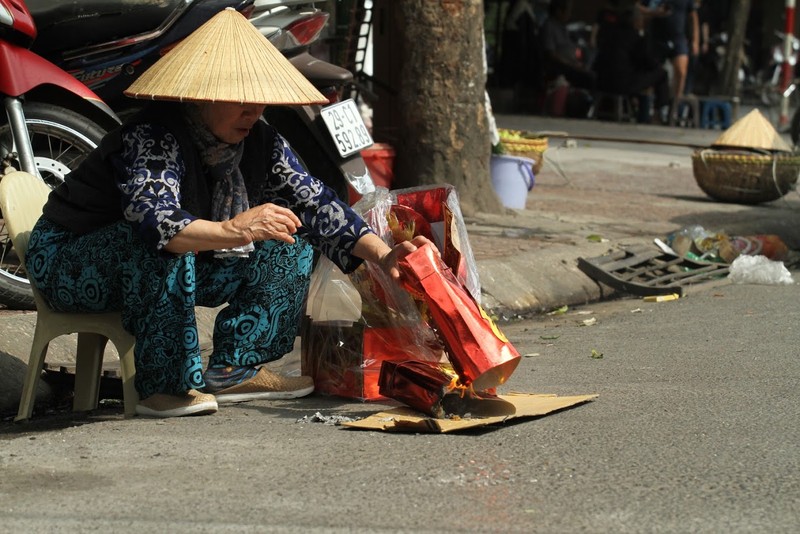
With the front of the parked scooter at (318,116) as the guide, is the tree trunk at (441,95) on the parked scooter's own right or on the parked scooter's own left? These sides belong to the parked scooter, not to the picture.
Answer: on the parked scooter's own right

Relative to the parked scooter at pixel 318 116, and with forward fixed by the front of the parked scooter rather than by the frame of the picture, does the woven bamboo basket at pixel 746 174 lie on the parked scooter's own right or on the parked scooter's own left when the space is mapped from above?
on the parked scooter's own right

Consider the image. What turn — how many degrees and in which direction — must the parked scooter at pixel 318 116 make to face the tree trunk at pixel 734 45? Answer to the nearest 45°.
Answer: approximately 90° to its right

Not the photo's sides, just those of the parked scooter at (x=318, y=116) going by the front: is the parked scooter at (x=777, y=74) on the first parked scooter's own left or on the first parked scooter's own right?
on the first parked scooter's own right

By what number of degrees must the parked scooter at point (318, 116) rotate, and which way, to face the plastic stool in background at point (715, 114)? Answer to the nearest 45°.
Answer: approximately 90° to its right

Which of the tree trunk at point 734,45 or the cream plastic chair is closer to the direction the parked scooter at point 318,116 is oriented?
the tree trunk

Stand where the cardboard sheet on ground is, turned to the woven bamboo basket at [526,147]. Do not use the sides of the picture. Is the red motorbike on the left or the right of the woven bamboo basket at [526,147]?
left

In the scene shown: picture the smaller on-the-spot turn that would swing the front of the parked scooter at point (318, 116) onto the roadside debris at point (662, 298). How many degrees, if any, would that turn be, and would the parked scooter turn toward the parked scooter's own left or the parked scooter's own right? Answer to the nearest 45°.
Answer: approximately 135° to the parked scooter's own right

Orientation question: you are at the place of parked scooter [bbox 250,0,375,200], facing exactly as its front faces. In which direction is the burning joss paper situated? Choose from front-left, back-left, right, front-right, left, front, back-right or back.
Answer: back-left

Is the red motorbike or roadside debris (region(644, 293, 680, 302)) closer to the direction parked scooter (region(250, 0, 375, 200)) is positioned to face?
the red motorbike

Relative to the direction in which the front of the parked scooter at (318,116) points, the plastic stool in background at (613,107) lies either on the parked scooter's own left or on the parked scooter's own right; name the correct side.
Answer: on the parked scooter's own right

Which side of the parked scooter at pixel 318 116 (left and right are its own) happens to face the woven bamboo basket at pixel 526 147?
right

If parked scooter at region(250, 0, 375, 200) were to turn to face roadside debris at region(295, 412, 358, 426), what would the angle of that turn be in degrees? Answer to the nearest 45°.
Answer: approximately 135° to its left

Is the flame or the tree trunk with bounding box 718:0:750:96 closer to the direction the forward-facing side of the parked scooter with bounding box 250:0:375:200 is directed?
the tree trunk

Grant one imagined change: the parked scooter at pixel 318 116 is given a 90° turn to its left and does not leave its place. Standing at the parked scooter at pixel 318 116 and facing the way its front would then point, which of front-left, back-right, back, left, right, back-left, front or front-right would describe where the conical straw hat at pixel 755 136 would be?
back

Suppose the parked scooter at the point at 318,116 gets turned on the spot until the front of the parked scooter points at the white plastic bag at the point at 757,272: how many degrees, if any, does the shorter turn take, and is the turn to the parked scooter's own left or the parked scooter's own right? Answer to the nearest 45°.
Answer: approximately 135° to the parked scooter's own right

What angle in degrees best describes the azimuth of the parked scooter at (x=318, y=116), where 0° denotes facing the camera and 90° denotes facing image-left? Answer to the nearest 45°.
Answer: approximately 135°

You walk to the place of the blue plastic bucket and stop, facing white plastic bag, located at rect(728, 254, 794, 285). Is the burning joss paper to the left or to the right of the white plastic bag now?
right
